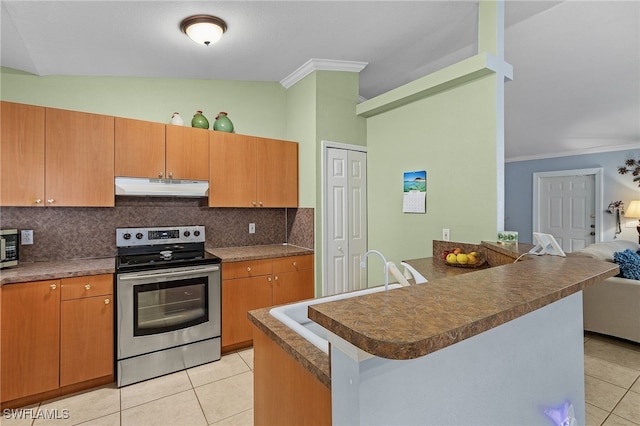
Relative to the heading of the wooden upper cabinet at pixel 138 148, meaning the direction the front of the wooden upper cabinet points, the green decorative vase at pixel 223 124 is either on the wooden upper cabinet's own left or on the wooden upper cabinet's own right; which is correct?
on the wooden upper cabinet's own left

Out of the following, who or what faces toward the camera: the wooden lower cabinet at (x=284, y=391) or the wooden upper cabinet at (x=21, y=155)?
the wooden upper cabinet

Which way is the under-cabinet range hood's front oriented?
toward the camera

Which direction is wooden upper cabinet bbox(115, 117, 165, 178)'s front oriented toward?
toward the camera

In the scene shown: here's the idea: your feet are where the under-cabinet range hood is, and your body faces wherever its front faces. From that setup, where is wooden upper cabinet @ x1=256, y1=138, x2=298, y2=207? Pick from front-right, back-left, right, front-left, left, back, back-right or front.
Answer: left

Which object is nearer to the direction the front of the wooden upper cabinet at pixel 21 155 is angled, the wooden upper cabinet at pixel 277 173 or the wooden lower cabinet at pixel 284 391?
the wooden lower cabinet

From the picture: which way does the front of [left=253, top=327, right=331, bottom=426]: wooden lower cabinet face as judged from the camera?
facing away from the viewer and to the left of the viewer

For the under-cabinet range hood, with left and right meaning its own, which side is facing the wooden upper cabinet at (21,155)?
right

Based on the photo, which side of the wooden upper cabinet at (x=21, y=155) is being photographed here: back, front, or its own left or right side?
front

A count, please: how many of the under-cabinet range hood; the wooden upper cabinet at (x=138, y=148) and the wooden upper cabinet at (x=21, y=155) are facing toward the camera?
3

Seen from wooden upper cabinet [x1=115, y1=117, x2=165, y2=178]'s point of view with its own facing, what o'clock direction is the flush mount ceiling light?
The flush mount ceiling light is roughly at 11 o'clock from the wooden upper cabinet.

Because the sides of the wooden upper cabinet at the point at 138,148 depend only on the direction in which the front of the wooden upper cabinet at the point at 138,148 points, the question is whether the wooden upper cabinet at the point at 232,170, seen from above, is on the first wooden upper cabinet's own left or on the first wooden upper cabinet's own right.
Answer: on the first wooden upper cabinet's own left

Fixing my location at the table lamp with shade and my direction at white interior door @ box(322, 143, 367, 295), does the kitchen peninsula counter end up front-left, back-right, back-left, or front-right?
front-left

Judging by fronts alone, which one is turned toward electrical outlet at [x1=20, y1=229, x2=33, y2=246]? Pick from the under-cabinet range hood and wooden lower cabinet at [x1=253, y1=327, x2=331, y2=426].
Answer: the wooden lower cabinet

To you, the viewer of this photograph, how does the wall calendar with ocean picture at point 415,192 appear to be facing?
facing the viewer and to the left of the viewer

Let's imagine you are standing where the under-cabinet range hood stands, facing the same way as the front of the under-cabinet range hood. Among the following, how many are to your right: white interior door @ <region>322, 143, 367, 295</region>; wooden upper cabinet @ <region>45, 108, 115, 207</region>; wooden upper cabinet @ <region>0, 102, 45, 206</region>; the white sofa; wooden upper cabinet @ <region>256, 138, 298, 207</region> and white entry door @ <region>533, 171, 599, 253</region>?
2

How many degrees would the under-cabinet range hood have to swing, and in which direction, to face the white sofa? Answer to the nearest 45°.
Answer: approximately 45° to its left
